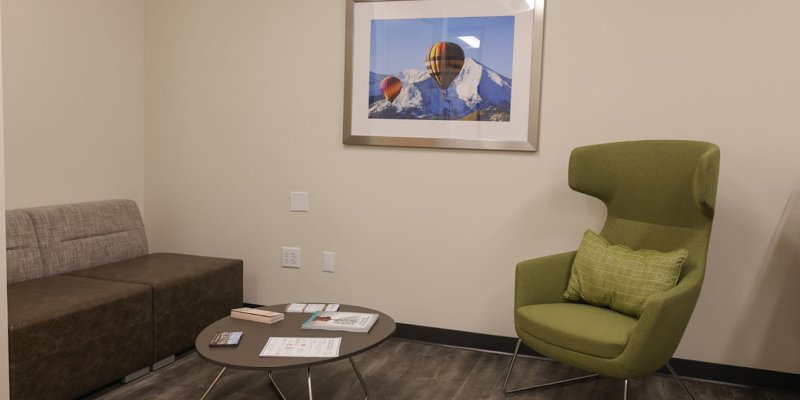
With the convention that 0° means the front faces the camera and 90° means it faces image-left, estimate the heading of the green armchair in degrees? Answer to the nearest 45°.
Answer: approximately 45°

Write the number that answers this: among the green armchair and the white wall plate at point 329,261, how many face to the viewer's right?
0

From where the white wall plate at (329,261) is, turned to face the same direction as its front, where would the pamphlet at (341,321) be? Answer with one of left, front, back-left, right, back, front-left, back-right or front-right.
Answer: front

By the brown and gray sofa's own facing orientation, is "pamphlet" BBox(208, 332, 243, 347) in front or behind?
in front

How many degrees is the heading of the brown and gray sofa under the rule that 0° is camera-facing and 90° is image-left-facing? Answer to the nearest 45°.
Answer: approximately 315°

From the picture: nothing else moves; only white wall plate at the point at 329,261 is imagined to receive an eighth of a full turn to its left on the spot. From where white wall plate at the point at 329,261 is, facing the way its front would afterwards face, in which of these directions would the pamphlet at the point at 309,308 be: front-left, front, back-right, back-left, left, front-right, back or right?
front-right

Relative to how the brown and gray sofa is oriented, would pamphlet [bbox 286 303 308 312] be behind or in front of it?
in front

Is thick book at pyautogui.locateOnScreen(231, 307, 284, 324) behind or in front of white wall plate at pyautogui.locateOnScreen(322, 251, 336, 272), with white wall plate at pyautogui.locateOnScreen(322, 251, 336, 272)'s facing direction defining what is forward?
in front

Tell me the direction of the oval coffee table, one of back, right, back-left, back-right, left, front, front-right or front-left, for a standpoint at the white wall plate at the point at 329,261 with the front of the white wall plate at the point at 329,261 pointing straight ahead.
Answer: front

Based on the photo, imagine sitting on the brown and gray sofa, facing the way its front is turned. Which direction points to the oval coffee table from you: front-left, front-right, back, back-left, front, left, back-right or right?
front

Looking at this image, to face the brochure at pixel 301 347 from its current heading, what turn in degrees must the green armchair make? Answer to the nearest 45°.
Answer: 0° — it already faces it

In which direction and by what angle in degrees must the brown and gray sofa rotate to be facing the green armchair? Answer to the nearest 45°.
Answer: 0° — it already faces it

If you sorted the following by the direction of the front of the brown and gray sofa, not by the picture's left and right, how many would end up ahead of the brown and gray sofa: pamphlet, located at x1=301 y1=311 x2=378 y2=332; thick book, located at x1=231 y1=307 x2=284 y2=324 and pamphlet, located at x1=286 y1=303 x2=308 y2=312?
3

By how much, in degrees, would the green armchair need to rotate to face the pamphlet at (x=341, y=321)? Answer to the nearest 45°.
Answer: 0° — it already faces it

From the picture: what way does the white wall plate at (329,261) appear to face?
toward the camera
